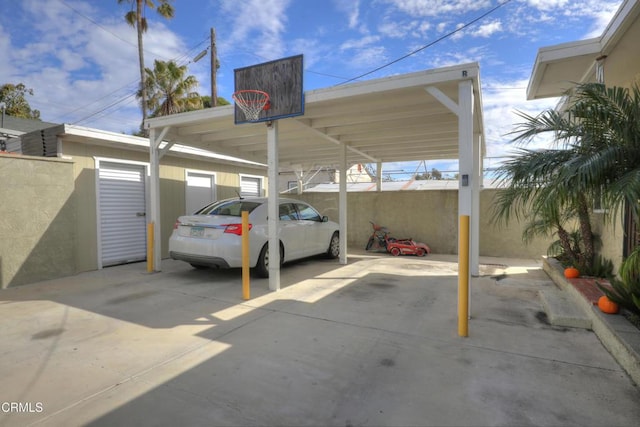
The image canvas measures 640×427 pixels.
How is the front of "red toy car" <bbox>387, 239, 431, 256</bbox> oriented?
to the viewer's right

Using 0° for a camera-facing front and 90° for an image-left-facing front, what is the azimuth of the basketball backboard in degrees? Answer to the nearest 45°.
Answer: approximately 45°

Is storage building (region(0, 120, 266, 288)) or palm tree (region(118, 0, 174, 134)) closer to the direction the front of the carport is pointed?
the storage building

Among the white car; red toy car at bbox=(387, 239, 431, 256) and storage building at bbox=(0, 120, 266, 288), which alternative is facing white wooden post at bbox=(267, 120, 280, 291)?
the storage building

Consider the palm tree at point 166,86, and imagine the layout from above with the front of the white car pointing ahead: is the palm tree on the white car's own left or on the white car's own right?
on the white car's own left

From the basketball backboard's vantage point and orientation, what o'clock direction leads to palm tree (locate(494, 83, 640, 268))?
The palm tree is roughly at 9 o'clock from the basketball backboard.

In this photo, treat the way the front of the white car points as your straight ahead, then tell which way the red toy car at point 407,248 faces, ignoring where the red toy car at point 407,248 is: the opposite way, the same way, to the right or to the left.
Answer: to the right

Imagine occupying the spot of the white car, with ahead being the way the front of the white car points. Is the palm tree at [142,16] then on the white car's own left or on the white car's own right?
on the white car's own left

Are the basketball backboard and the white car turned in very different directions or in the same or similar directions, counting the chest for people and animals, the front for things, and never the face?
very different directions

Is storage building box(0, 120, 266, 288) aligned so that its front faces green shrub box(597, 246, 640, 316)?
yes

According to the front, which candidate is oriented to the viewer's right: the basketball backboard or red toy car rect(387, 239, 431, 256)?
the red toy car

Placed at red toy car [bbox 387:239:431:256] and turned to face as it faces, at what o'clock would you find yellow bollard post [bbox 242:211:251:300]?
The yellow bollard post is roughly at 4 o'clock from the red toy car.

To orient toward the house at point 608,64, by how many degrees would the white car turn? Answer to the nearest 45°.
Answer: approximately 45° to its right

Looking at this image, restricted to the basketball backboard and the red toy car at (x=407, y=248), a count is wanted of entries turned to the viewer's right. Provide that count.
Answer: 1

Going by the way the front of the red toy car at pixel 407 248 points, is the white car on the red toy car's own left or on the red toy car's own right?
on the red toy car's own right
